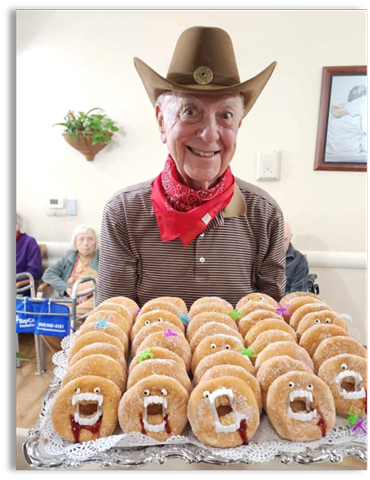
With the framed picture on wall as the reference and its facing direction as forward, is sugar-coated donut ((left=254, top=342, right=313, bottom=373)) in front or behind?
in front

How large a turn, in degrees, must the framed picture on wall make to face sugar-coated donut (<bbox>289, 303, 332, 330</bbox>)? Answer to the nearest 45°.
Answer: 0° — it already faces it

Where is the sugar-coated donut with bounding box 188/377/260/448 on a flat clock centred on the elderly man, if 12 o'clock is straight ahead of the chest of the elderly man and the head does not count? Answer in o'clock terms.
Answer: The sugar-coated donut is roughly at 12 o'clock from the elderly man.

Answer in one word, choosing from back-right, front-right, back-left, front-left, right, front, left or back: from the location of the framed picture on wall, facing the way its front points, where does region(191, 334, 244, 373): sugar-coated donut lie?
front

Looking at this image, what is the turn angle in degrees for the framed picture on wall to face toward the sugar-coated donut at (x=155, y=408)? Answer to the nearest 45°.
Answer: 0° — it already faces it

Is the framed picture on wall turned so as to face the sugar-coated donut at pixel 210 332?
yes

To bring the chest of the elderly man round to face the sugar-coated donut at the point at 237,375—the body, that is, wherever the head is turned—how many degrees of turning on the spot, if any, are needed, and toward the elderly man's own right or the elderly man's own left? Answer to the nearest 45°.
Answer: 0° — they already face it

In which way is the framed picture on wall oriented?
toward the camera

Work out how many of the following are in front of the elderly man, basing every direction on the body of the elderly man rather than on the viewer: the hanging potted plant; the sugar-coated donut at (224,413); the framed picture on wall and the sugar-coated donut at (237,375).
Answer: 2

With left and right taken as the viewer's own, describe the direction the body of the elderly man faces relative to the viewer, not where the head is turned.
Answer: facing the viewer

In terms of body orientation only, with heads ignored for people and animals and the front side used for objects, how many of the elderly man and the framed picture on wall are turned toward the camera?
2

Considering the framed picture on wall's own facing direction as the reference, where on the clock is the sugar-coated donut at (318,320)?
The sugar-coated donut is roughly at 12 o'clock from the framed picture on wall.

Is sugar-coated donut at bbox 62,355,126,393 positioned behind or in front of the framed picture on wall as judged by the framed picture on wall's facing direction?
in front
